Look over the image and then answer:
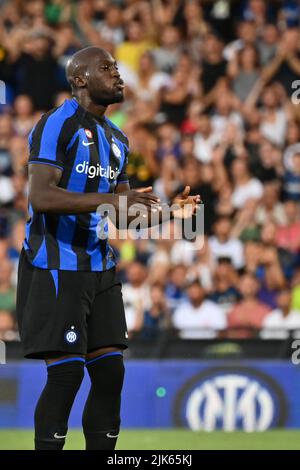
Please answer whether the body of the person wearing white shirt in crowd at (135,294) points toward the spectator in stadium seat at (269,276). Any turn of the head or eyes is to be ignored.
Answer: no

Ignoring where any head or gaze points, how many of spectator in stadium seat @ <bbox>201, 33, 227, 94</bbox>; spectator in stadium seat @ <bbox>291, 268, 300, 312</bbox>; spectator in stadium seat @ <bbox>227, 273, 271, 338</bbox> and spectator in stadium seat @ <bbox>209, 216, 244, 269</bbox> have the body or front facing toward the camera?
4

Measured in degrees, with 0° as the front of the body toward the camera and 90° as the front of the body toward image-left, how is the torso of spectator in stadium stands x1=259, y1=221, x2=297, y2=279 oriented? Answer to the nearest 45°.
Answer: approximately 0°

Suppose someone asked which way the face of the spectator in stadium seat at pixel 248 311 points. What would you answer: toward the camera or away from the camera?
toward the camera

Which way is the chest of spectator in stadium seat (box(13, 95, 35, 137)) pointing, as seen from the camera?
toward the camera

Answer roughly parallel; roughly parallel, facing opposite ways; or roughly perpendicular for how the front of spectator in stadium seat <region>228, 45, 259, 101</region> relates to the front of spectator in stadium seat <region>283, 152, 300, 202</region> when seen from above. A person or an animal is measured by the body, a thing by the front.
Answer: roughly parallel

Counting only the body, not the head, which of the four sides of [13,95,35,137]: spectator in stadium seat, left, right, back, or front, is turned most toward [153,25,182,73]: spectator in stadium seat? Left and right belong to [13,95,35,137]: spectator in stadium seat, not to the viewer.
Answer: left

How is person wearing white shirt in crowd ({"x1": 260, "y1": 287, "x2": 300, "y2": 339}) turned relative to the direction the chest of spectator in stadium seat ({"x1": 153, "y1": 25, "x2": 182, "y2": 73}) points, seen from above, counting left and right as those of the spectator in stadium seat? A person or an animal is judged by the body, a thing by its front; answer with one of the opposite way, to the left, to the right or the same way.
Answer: the same way

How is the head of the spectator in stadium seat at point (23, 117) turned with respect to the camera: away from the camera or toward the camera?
toward the camera

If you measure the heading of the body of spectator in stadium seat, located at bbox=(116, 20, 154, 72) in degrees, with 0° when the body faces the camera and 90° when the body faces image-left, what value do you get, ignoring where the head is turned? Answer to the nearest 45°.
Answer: approximately 0°

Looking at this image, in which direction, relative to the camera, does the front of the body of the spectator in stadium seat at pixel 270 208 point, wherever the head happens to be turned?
toward the camera

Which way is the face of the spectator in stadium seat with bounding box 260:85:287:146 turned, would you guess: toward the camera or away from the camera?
toward the camera

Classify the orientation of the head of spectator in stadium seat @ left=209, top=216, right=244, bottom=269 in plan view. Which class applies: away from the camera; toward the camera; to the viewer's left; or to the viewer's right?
toward the camera
